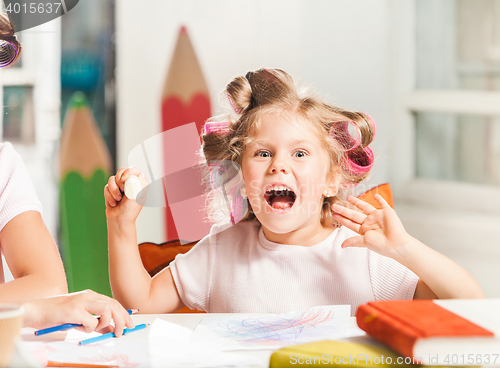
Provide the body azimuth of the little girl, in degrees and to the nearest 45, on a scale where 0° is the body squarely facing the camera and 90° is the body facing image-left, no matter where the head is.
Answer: approximately 0°
